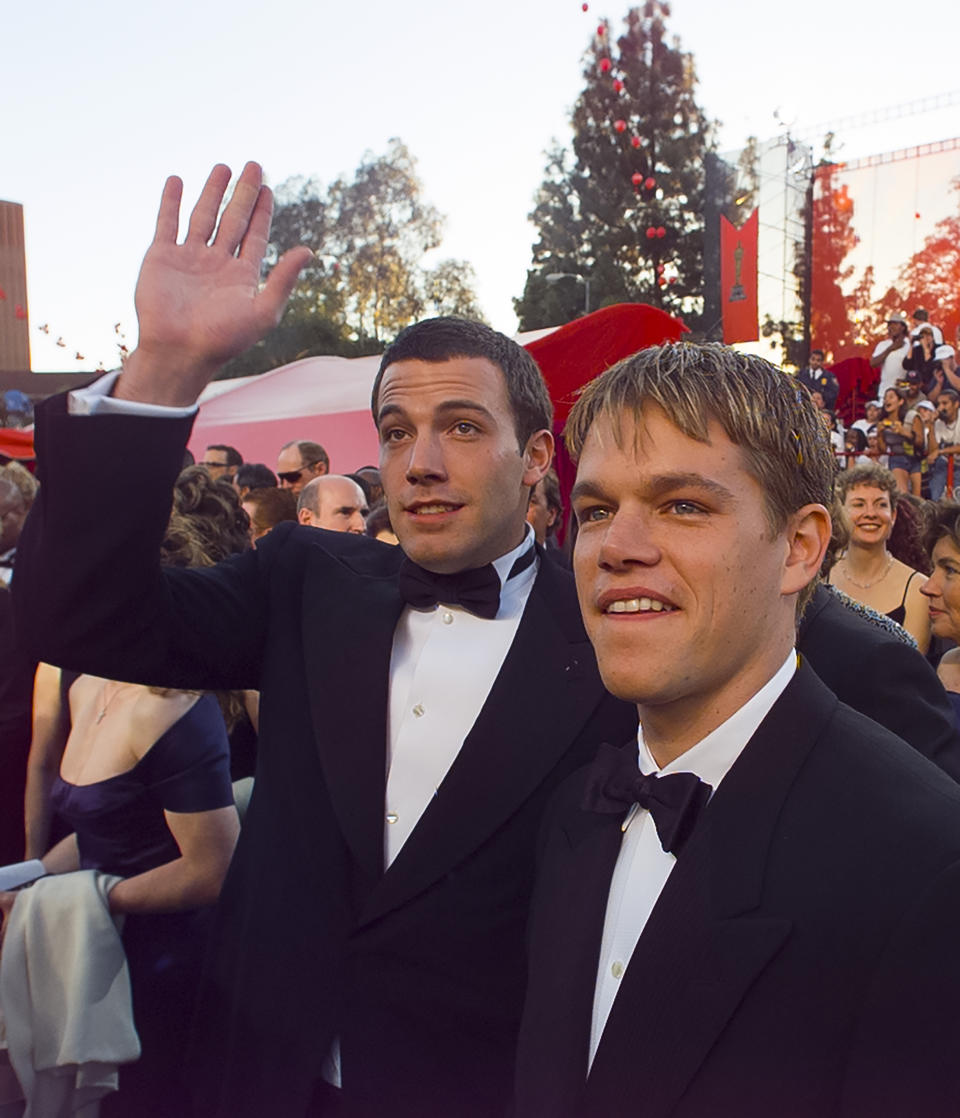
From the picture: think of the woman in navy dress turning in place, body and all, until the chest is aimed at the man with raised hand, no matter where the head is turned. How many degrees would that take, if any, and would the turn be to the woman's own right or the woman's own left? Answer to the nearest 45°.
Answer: approximately 45° to the woman's own left

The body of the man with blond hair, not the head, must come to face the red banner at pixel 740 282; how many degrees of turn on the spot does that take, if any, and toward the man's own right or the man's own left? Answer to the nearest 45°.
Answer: approximately 135° to the man's own right

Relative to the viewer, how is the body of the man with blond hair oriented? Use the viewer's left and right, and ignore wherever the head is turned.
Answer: facing the viewer and to the left of the viewer

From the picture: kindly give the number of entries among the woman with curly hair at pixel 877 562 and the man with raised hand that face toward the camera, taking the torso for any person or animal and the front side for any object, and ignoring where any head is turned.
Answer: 2

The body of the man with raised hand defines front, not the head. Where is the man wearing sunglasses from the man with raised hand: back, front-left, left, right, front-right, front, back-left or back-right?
back

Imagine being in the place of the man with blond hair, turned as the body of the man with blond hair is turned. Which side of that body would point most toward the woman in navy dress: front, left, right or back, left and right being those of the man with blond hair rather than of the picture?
right

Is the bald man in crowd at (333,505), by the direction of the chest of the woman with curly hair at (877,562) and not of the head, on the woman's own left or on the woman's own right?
on the woman's own right

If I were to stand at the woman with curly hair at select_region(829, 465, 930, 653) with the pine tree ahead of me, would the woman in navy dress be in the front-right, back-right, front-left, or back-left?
back-left

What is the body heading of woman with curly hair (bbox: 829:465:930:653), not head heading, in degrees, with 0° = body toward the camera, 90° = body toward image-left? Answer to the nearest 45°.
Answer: approximately 0°

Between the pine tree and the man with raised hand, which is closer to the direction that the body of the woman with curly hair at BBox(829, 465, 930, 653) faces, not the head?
the man with raised hand

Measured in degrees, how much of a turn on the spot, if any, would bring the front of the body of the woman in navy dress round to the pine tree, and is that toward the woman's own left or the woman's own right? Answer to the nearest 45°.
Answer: approximately 180°

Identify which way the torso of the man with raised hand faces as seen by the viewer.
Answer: toward the camera

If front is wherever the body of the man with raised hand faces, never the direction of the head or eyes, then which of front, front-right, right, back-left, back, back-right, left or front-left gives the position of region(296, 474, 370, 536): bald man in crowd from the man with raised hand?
back

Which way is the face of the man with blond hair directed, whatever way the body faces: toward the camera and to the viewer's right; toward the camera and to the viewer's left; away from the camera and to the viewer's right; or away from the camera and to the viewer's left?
toward the camera and to the viewer's left

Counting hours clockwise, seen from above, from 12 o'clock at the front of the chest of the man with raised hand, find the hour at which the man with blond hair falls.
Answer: The man with blond hair is roughly at 11 o'clock from the man with raised hand.
